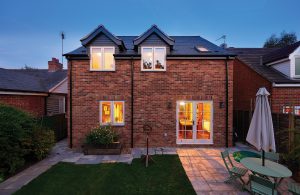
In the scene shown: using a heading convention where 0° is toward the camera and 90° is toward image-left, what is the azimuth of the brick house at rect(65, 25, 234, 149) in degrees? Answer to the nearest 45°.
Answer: approximately 0°

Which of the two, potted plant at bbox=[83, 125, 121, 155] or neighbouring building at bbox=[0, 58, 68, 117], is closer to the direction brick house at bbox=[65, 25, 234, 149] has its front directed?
the potted plant

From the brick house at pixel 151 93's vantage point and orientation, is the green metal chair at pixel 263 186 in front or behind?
in front

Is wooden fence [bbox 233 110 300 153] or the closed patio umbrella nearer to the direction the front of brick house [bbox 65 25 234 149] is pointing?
the closed patio umbrella

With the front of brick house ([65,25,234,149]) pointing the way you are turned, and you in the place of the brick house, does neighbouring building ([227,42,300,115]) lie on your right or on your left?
on your left

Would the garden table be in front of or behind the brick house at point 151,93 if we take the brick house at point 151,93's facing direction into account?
in front

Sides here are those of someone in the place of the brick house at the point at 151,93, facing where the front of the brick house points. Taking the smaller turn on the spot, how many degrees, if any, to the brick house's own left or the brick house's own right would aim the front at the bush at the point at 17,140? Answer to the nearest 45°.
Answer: approximately 45° to the brick house's own right
